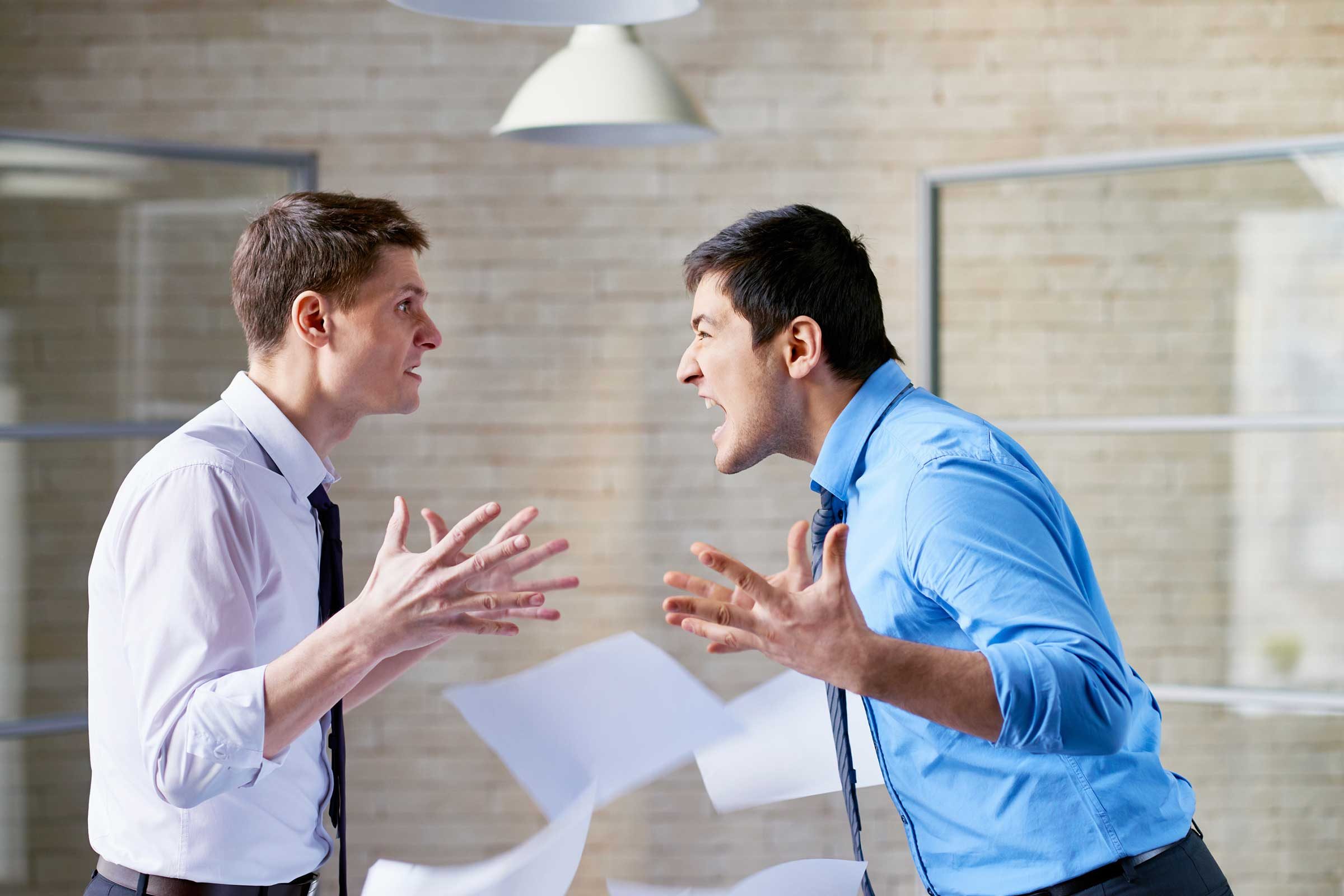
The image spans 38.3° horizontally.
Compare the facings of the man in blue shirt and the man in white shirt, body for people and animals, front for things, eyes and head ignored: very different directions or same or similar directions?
very different directions

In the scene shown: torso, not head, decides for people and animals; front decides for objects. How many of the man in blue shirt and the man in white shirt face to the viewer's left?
1

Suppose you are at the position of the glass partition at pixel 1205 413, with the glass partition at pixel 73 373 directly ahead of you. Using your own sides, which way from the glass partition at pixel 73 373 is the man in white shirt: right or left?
left

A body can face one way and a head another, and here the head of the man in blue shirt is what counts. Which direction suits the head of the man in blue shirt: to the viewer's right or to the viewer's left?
to the viewer's left

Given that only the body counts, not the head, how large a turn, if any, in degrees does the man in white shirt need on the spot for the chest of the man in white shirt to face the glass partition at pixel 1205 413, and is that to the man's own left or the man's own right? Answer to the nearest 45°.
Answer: approximately 45° to the man's own left

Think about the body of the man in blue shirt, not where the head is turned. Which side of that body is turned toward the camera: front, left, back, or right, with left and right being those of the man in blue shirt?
left

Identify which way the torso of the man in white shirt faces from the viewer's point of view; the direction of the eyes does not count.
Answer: to the viewer's right
